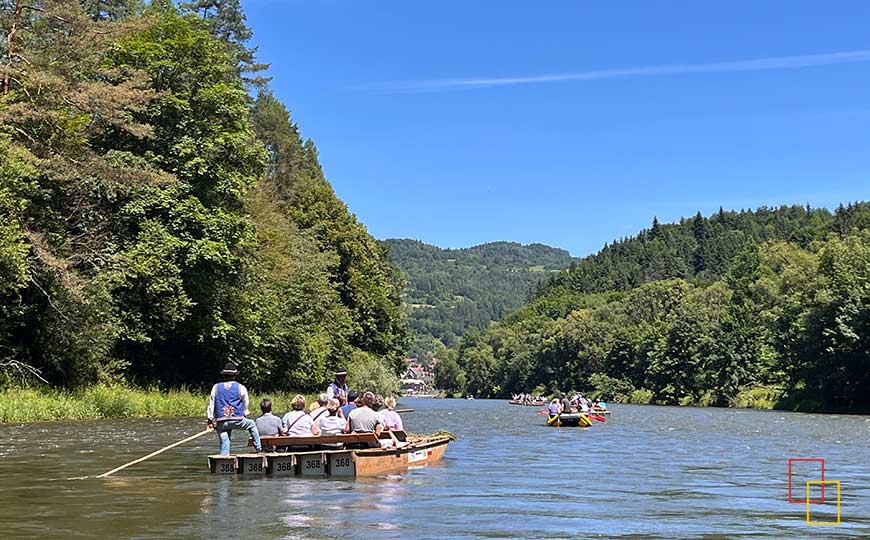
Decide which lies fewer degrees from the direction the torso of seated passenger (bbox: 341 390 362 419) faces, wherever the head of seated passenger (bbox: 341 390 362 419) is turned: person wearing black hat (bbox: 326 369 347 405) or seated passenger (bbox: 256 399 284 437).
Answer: the person wearing black hat

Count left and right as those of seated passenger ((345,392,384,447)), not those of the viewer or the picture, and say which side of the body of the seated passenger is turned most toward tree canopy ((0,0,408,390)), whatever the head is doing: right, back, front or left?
left

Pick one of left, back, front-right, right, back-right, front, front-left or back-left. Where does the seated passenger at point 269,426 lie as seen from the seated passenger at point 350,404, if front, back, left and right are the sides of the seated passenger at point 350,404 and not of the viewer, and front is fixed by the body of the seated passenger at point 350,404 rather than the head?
back

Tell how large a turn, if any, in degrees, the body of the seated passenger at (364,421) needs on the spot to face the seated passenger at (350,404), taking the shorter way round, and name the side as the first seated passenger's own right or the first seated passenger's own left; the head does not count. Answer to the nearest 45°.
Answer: approximately 45° to the first seated passenger's own left

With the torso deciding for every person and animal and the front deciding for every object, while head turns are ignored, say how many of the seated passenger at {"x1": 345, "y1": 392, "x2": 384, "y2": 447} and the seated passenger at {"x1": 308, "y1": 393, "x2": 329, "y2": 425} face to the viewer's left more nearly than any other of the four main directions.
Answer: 0

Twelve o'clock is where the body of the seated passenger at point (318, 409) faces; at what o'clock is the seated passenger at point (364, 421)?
the seated passenger at point (364, 421) is roughly at 3 o'clock from the seated passenger at point (318, 409).

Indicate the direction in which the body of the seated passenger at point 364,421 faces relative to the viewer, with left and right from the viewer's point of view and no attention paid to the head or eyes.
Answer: facing away from the viewer and to the right of the viewer

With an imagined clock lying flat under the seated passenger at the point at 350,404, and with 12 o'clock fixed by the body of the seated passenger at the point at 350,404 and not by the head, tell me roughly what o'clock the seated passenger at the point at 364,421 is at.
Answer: the seated passenger at the point at 364,421 is roughly at 4 o'clock from the seated passenger at the point at 350,404.

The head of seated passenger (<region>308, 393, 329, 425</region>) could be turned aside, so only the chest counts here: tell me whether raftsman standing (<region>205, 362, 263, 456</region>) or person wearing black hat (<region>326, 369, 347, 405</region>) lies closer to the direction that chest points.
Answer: the person wearing black hat

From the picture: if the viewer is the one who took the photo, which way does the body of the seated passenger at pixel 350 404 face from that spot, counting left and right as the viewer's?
facing away from the viewer and to the right of the viewer

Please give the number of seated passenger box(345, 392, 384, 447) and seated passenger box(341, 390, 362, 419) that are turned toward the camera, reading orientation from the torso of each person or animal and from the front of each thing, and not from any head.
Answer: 0
